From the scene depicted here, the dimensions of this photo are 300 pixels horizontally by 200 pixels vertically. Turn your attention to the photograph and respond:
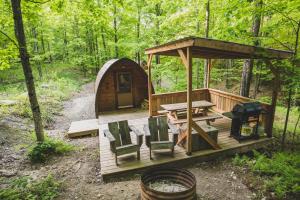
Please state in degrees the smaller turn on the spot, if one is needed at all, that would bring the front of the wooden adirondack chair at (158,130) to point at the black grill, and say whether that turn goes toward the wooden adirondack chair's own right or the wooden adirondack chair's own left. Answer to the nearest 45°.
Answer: approximately 90° to the wooden adirondack chair's own left

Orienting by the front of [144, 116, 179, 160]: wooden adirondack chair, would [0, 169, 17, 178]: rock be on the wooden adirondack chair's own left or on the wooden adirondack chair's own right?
on the wooden adirondack chair's own right

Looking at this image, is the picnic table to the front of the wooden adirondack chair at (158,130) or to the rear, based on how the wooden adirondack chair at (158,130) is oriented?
to the rear

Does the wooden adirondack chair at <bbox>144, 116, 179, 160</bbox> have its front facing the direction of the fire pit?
yes

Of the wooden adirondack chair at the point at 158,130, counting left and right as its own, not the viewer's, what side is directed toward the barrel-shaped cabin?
back

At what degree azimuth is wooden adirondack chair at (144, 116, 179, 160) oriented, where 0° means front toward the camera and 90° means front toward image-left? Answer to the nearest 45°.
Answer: approximately 0°

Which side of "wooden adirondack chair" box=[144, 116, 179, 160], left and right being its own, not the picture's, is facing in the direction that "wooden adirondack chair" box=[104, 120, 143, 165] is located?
right
